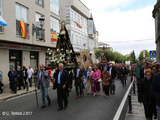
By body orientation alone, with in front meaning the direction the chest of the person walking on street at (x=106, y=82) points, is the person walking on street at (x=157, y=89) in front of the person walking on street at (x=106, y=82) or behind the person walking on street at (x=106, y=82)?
in front

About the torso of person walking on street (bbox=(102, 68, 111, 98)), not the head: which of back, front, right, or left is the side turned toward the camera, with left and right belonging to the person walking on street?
front

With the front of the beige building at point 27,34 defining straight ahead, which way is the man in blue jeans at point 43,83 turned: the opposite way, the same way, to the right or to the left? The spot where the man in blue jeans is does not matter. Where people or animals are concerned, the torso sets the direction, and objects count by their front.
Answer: to the right

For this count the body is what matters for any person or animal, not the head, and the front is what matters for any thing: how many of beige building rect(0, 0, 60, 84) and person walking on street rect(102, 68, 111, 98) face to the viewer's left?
0

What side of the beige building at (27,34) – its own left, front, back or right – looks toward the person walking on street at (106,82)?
front

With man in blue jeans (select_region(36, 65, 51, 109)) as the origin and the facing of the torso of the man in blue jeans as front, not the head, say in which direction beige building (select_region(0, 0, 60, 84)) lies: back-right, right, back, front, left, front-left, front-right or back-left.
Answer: back-right

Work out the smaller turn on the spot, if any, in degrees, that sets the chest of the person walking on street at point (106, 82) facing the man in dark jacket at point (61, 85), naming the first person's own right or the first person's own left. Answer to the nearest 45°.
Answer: approximately 45° to the first person's own right

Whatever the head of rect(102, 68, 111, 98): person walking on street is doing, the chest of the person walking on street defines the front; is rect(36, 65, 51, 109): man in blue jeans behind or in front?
in front

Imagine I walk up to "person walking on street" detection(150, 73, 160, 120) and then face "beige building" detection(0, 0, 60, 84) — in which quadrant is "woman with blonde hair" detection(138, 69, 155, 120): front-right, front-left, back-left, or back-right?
front-right

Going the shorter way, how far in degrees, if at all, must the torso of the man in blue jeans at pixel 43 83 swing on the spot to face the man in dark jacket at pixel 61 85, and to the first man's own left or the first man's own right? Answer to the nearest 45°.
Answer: approximately 90° to the first man's own left

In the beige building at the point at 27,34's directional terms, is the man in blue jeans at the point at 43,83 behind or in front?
in front

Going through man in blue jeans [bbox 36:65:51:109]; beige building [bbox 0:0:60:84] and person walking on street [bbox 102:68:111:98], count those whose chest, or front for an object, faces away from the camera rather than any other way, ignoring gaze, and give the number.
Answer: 0

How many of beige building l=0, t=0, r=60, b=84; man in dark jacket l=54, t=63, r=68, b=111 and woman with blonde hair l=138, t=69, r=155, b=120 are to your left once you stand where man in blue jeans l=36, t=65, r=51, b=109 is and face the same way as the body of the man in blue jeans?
2

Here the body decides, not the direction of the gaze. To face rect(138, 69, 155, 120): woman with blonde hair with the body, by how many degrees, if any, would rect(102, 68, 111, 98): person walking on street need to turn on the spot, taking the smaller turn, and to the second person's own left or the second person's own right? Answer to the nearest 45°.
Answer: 0° — they already face them

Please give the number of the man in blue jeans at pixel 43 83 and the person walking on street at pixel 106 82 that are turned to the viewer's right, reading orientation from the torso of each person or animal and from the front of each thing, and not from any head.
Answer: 0
